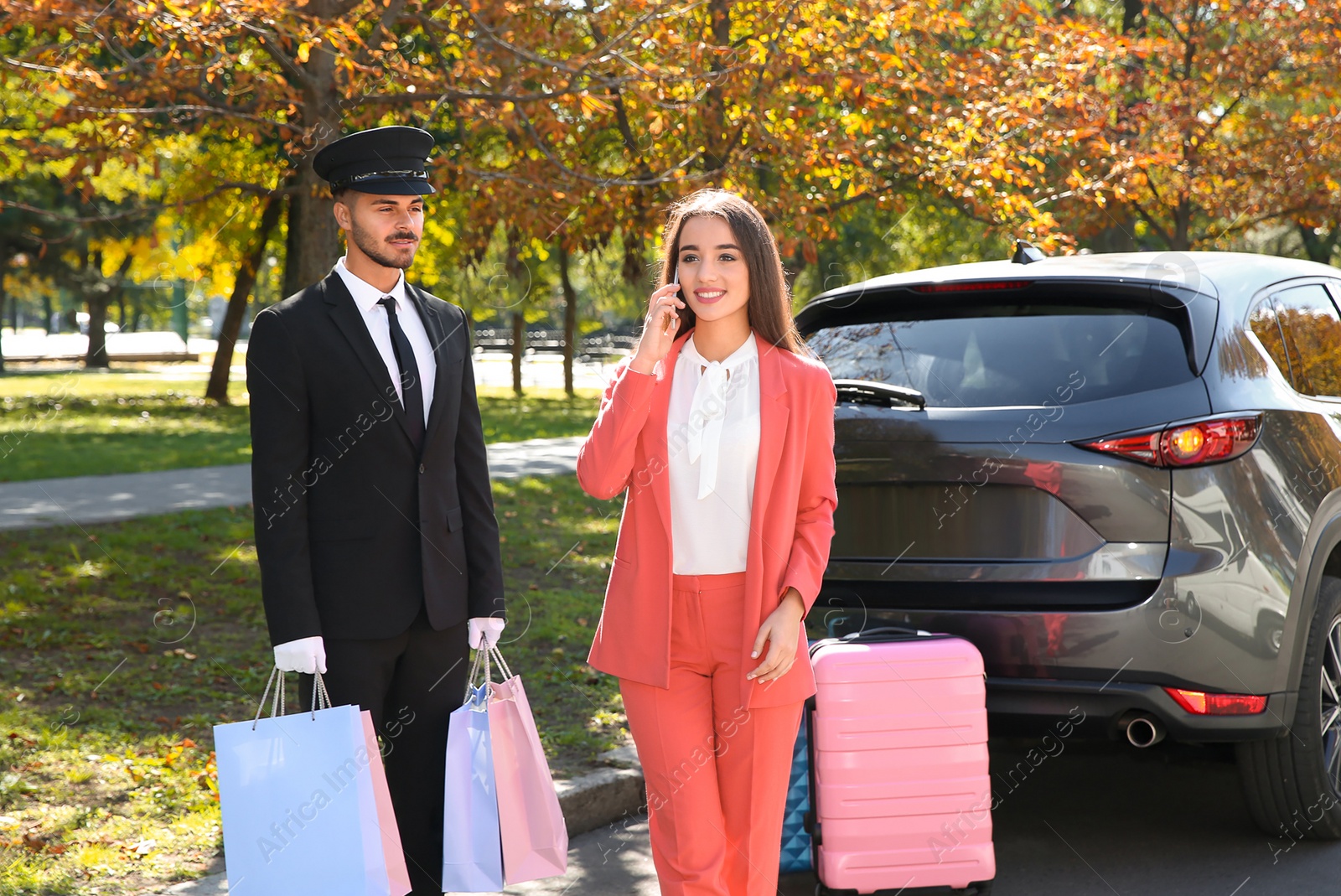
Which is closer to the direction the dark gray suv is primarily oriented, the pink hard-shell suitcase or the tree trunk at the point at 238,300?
the tree trunk

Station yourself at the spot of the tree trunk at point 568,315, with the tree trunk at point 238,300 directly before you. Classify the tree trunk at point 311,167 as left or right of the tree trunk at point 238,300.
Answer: left

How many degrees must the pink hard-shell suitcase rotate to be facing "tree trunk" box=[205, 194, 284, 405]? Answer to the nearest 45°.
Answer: approximately 135° to its right

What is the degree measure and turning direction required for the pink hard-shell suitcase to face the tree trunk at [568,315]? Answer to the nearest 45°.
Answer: approximately 180°

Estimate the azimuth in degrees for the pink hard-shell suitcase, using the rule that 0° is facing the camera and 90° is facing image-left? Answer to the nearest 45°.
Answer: approximately 0°

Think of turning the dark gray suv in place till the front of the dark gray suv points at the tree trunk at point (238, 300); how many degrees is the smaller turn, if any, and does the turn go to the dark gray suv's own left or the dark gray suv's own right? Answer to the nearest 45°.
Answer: approximately 90° to the dark gray suv's own left

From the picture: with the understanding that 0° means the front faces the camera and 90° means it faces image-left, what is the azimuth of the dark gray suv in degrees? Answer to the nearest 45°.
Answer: approximately 225°

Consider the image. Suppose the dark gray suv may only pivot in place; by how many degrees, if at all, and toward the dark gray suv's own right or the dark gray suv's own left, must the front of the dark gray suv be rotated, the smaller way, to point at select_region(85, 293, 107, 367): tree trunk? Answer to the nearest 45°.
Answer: approximately 90° to the dark gray suv's own left

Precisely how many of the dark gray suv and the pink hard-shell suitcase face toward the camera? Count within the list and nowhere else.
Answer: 1
